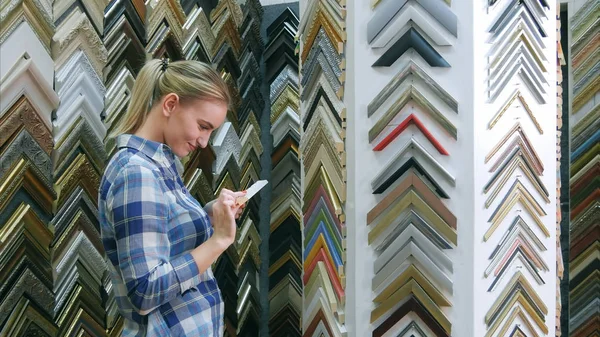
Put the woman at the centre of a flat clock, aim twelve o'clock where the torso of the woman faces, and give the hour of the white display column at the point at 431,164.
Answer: The white display column is roughly at 11 o'clock from the woman.

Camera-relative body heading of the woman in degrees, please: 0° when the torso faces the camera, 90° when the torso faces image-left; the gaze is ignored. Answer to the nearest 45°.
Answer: approximately 270°

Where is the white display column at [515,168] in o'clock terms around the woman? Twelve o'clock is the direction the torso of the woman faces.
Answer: The white display column is roughly at 11 o'clock from the woman.

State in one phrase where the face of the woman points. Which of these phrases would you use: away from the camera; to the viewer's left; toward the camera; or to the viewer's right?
to the viewer's right
